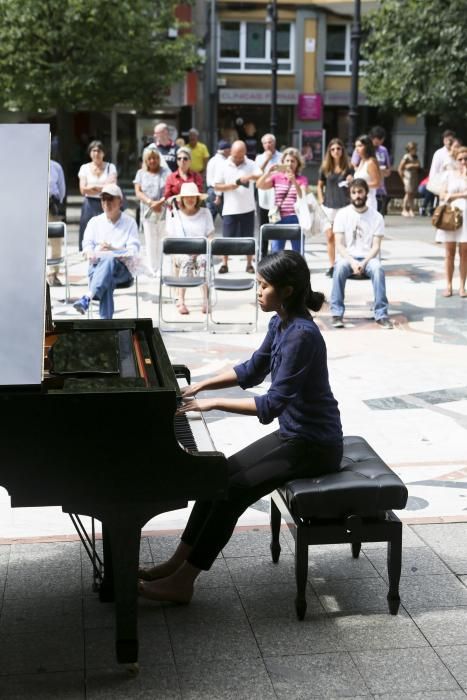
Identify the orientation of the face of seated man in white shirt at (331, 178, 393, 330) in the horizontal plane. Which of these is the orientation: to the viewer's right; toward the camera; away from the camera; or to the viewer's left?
toward the camera

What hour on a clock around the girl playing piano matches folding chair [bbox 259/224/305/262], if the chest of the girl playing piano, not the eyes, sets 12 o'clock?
The folding chair is roughly at 3 o'clock from the girl playing piano.

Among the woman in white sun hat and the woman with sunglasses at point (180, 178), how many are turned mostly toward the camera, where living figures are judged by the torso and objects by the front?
2

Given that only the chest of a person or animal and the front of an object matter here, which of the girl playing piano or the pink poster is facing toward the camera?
the pink poster

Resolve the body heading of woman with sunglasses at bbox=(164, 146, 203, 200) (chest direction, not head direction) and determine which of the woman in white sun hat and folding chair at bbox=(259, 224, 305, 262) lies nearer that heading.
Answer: the woman in white sun hat

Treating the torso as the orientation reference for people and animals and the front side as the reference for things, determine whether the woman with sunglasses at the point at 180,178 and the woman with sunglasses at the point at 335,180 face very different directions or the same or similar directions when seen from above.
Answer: same or similar directions

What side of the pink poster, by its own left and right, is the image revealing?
front

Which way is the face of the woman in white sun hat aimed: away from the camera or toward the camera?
toward the camera

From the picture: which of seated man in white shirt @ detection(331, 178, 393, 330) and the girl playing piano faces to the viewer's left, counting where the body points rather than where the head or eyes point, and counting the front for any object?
the girl playing piano

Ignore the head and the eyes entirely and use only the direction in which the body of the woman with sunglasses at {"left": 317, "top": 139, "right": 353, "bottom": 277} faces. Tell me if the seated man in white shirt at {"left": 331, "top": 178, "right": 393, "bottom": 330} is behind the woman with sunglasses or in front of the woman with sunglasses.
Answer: in front

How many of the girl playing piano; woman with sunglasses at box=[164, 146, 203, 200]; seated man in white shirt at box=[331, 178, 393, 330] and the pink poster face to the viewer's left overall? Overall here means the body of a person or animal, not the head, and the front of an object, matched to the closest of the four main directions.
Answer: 1

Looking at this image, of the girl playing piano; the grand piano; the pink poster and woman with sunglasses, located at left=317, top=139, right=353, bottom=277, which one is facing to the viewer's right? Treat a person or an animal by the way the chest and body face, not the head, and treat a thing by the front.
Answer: the grand piano

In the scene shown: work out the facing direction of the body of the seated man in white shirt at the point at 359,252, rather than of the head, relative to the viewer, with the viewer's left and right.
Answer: facing the viewer

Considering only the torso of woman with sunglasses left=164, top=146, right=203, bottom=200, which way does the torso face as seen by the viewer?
toward the camera

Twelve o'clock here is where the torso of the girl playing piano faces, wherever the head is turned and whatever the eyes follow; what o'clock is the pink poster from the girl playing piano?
The pink poster is roughly at 3 o'clock from the girl playing piano.

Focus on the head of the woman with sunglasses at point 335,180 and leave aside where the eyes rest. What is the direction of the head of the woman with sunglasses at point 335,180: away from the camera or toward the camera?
toward the camera

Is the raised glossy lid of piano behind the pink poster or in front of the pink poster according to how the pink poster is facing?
in front

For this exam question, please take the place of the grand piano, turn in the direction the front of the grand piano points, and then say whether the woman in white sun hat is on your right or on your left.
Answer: on your left

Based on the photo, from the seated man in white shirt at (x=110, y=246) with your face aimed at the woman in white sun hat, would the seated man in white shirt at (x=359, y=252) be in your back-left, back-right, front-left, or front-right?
front-right
